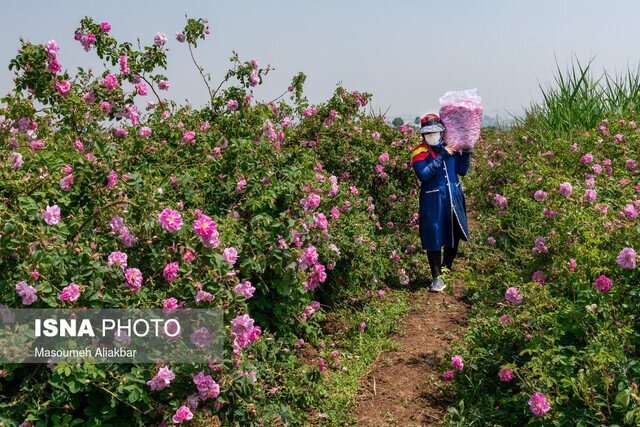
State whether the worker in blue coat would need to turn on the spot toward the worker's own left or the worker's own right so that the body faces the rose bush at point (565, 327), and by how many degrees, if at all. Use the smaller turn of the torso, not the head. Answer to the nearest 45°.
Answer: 0° — they already face it

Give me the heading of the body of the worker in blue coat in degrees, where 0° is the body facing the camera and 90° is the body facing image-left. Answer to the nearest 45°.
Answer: approximately 0°
